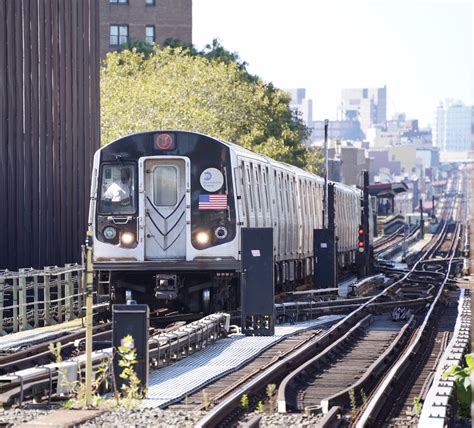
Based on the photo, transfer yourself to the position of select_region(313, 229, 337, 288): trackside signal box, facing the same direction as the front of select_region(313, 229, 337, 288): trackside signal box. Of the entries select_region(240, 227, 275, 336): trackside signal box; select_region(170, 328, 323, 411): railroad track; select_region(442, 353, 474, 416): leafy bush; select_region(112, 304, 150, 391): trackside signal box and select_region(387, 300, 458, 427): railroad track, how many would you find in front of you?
5

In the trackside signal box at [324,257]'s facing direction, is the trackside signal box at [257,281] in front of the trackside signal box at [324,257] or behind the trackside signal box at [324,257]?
in front

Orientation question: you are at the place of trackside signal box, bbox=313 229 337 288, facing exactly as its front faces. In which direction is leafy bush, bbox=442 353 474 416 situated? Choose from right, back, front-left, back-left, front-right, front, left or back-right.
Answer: front

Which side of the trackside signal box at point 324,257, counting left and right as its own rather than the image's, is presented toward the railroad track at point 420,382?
front

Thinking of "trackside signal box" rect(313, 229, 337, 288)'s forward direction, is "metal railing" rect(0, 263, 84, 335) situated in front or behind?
in front

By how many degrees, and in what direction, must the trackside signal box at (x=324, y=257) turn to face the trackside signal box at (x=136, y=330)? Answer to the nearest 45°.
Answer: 0° — it already faces it
